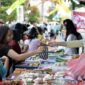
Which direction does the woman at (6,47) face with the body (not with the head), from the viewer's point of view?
to the viewer's right
